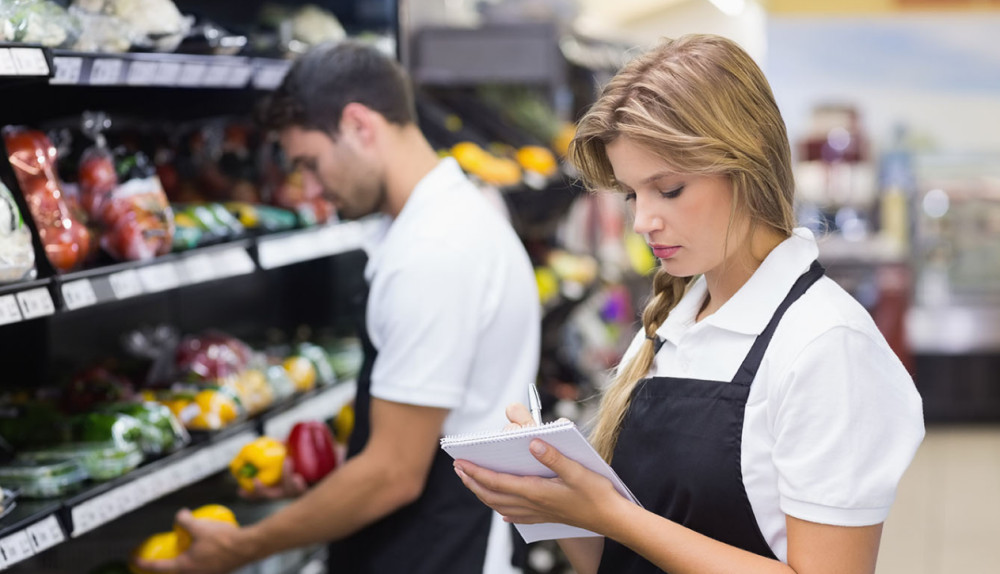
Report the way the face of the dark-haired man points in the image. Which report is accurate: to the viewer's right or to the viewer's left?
to the viewer's left

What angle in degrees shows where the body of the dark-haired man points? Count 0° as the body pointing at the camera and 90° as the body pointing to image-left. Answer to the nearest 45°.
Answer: approximately 90°

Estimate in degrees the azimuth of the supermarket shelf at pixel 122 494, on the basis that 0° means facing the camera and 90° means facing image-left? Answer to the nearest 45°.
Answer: approximately 315°

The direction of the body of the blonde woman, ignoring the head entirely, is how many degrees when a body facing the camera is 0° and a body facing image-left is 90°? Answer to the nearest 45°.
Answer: approximately 45°

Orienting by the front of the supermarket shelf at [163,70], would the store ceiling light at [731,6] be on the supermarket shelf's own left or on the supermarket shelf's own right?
on the supermarket shelf's own left
